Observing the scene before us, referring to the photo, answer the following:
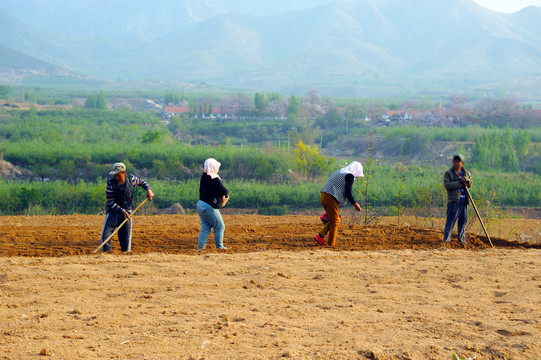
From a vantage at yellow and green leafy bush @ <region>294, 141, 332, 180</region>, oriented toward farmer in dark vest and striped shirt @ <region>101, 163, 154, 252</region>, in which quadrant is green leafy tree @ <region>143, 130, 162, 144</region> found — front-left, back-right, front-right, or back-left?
back-right

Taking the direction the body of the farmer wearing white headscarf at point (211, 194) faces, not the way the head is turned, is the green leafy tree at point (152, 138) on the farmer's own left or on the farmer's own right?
on the farmer's own left

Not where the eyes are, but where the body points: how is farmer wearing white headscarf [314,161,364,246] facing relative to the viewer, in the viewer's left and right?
facing to the right of the viewer

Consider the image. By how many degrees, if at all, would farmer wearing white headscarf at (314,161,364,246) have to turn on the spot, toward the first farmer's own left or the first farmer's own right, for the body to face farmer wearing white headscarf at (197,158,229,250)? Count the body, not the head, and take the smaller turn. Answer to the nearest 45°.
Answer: approximately 180°

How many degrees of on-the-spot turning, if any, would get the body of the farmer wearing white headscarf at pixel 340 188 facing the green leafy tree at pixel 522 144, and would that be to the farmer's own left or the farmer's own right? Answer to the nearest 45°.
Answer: approximately 90° to the farmer's own left

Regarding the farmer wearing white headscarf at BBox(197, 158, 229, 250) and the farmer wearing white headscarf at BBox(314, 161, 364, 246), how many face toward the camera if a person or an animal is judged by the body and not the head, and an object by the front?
0

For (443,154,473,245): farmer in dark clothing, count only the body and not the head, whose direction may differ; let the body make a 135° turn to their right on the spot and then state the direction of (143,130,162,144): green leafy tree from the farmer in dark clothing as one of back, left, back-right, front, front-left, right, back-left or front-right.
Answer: front-right

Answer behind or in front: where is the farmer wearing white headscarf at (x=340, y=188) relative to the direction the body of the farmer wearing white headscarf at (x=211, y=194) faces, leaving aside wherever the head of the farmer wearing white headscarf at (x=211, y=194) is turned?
in front

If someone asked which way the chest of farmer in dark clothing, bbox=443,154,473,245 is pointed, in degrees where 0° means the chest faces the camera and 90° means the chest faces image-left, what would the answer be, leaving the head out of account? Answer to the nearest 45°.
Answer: approximately 315°

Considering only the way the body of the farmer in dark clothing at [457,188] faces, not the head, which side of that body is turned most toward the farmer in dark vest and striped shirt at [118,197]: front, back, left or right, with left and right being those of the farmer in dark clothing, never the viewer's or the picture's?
right
